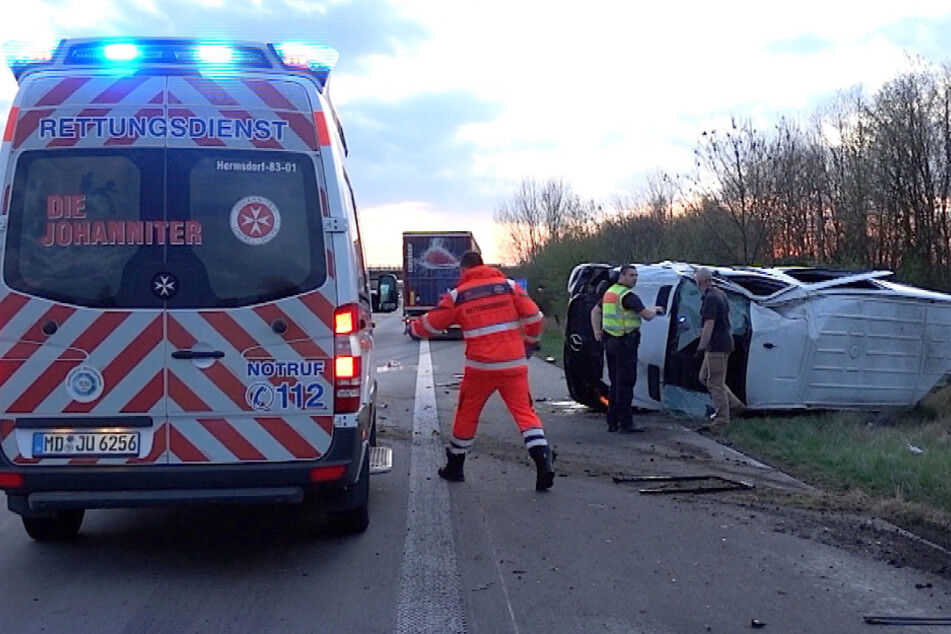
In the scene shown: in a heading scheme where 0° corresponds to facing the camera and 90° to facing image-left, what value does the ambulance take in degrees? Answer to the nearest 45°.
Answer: approximately 180°

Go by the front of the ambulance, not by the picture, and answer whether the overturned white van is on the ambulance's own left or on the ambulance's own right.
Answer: on the ambulance's own right

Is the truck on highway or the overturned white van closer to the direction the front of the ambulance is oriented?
the truck on highway

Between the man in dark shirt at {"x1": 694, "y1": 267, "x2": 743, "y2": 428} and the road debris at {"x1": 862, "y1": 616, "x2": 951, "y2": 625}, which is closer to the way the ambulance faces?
the man in dark shirt

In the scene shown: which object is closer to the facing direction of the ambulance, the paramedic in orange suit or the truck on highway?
the truck on highway

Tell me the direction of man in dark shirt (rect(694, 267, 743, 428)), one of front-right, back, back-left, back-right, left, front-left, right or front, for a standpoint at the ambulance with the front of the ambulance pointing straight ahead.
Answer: front-right

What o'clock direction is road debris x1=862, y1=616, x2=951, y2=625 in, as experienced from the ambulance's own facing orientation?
The road debris is roughly at 4 o'clock from the ambulance.

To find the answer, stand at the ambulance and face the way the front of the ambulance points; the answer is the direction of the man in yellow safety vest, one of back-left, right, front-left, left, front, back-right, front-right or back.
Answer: front-right

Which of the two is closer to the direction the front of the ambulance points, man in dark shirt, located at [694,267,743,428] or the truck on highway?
the truck on highway
